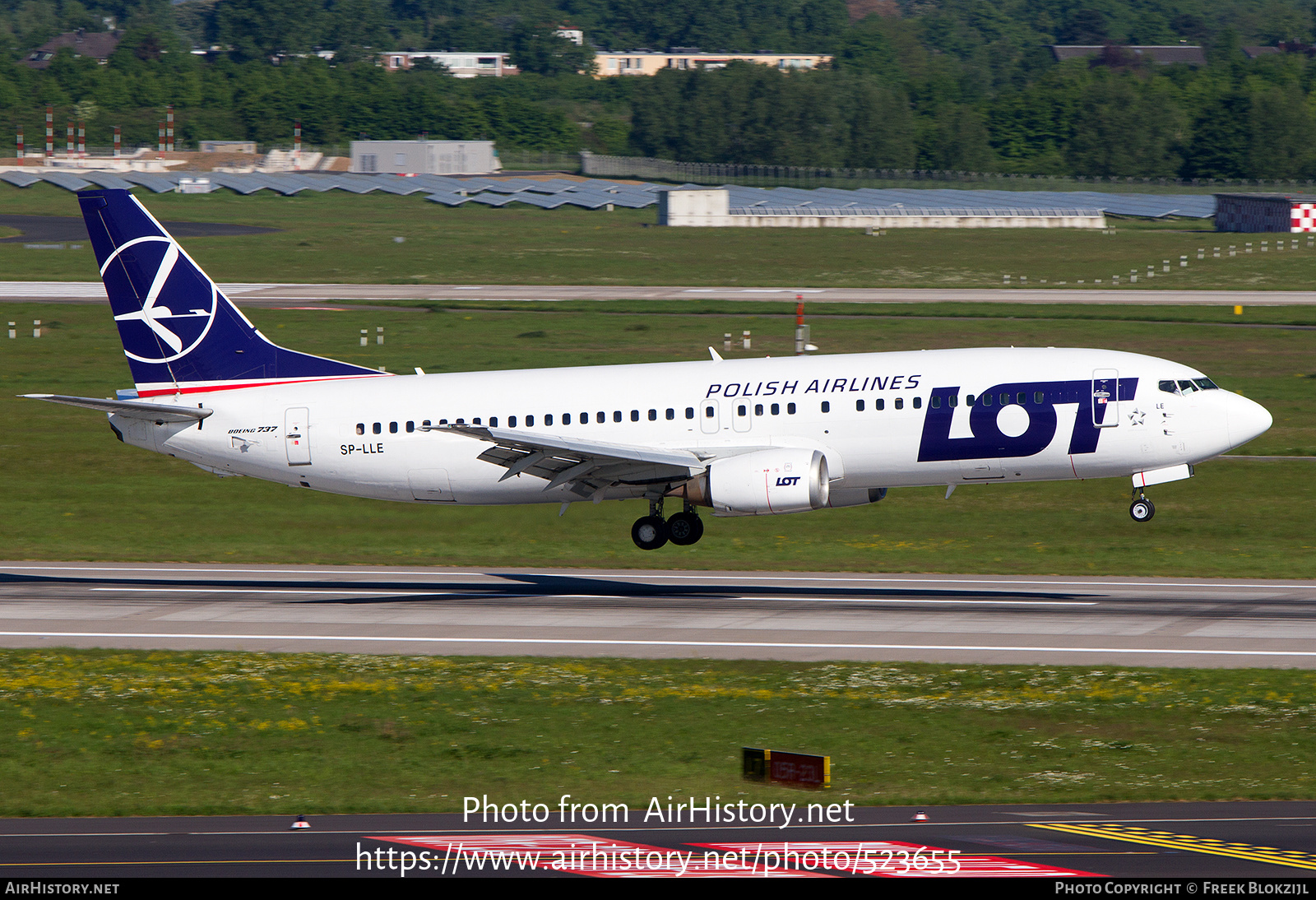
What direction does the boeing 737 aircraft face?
to the viewer's right
